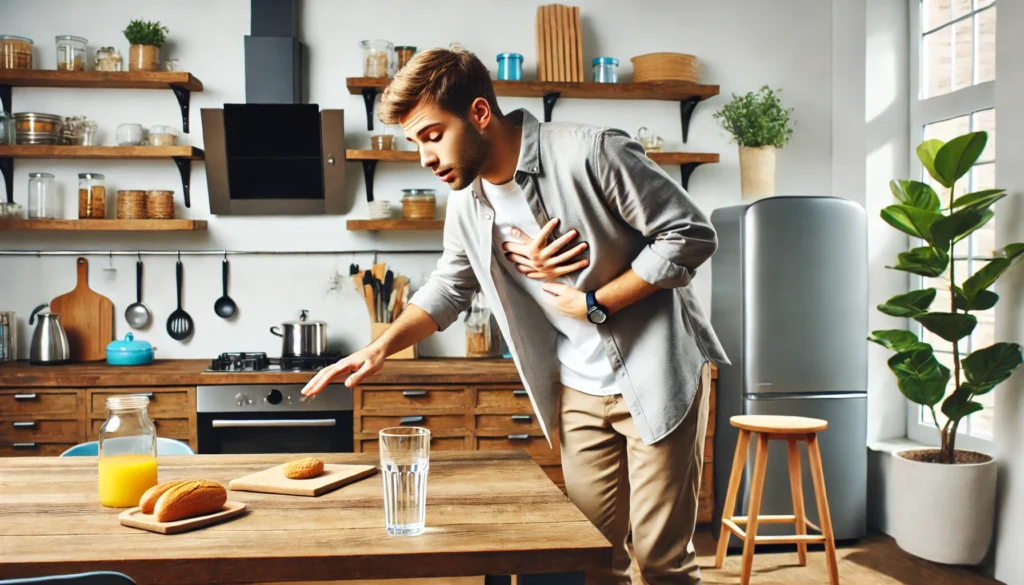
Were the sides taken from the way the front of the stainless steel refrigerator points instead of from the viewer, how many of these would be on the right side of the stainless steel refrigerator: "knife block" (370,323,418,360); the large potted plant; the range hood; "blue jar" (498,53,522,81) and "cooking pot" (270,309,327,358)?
4

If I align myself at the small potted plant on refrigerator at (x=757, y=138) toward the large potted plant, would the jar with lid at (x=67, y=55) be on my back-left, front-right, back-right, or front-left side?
back-right

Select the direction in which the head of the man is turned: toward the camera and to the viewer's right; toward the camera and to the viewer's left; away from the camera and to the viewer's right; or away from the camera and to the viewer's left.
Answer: toward the camera and to the viewer's left

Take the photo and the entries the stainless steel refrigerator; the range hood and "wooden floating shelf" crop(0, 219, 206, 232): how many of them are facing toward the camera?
3

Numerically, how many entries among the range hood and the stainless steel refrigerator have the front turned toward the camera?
2

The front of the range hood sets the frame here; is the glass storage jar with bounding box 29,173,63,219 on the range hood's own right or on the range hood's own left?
on the range hood's own right

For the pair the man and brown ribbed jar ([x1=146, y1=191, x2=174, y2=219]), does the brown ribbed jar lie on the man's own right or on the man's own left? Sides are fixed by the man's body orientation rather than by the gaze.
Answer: on the man's own right

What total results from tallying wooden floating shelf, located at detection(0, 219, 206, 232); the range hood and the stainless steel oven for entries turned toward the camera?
3

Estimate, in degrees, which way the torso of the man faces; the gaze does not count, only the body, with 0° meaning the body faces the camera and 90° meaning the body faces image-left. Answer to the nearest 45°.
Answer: approximately 45°

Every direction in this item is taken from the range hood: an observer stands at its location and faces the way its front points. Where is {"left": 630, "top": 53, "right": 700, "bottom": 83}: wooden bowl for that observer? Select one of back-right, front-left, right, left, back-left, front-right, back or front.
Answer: left

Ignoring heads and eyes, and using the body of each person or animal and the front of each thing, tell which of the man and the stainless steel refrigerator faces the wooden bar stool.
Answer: the stainless steel refrigerator

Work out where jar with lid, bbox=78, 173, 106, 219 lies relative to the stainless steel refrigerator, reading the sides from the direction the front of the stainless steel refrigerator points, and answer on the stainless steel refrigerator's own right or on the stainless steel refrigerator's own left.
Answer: on the stainless steel refrigerator's own right

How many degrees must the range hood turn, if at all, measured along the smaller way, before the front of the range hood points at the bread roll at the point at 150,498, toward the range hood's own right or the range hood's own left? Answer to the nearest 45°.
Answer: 0° — it already faces it

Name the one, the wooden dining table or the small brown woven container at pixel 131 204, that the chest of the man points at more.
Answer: the wooden dining table
